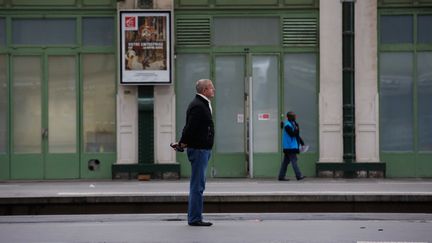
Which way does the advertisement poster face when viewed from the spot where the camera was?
facing the viewer

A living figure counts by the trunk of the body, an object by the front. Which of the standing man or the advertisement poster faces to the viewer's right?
the standing man

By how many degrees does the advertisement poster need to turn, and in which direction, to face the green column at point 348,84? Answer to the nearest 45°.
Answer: approximately 90° to its left

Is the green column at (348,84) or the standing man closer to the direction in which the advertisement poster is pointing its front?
the standing man

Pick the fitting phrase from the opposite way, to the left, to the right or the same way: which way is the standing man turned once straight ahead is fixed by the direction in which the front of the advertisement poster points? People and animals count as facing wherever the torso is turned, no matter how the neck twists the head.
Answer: to the left

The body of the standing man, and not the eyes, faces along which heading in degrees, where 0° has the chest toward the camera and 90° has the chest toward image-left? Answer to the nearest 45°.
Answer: approximately 270°

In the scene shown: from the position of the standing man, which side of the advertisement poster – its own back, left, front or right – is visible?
front

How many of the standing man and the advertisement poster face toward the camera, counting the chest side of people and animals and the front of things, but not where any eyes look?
1
